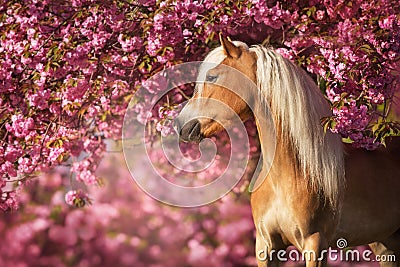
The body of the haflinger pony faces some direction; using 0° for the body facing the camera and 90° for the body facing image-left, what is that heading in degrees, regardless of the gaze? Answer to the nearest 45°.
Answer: approximately 45°
